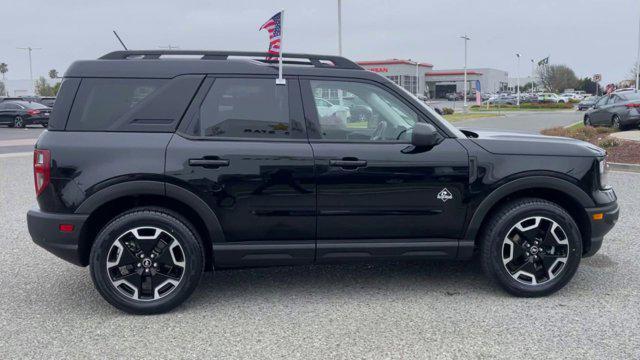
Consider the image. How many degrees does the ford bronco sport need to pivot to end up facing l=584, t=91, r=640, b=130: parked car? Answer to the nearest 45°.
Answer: approximately 45° to its left

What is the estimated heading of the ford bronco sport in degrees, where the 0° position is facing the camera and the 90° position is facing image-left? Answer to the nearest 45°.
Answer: approximately 270°

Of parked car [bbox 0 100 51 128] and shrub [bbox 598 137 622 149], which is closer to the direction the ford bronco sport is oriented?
the shrub

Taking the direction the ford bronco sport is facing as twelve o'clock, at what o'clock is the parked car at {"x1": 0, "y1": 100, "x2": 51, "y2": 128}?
The parked car is roughly at 8 o'clock from the ford bronco sport.

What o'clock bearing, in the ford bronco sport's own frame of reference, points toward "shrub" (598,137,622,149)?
The shrub is roughly at 10 o'clock from the ford bronco sport.
